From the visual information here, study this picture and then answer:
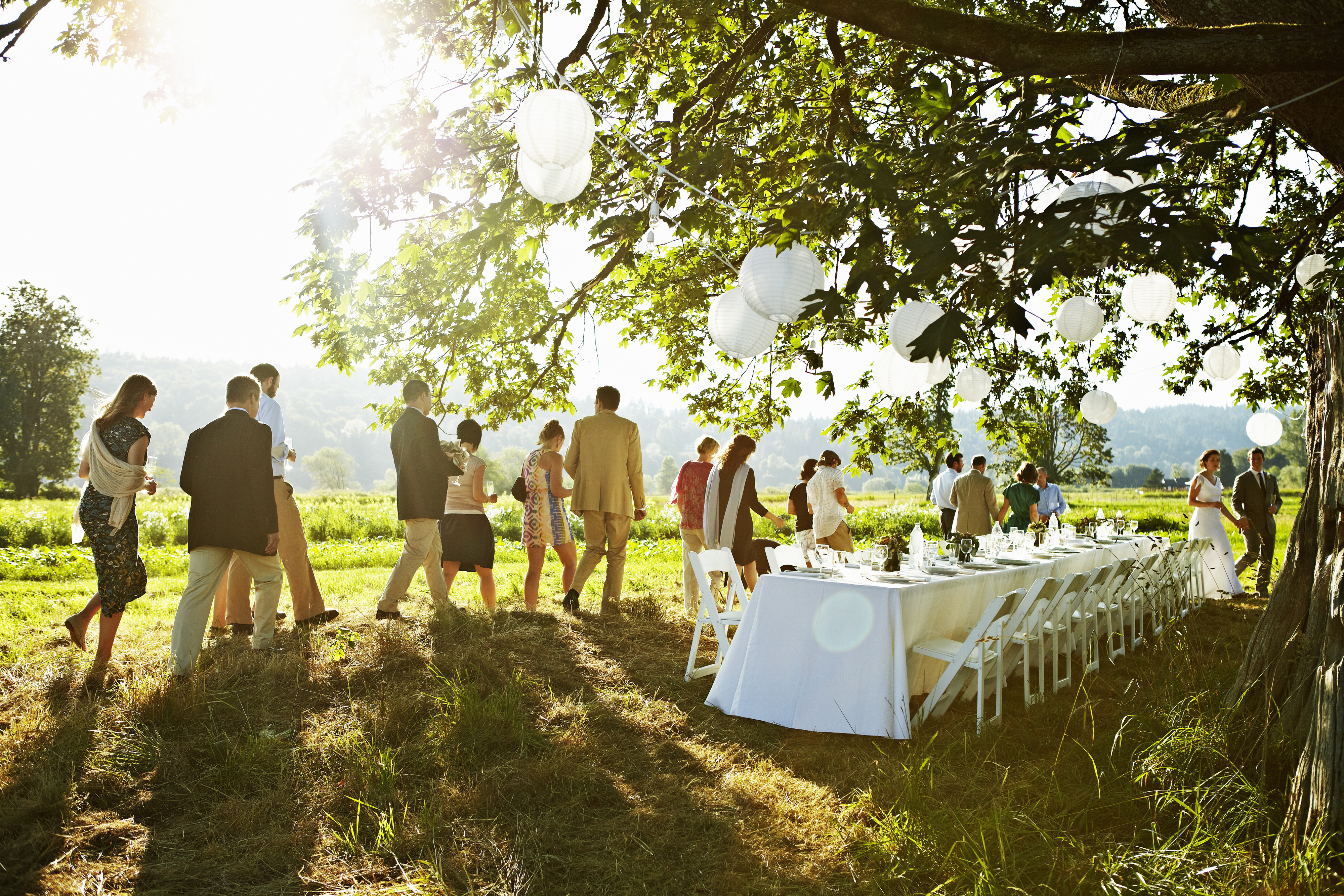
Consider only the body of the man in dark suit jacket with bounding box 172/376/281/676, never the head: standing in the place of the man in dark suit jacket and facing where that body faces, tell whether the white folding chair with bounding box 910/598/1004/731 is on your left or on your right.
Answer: on your right

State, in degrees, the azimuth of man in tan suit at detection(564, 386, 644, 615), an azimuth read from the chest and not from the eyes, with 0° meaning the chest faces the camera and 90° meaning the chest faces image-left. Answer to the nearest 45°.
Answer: approximately 180°

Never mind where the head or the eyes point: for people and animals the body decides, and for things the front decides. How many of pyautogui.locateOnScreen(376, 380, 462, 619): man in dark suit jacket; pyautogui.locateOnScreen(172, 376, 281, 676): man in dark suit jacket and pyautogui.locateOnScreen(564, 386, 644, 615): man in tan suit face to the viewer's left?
0

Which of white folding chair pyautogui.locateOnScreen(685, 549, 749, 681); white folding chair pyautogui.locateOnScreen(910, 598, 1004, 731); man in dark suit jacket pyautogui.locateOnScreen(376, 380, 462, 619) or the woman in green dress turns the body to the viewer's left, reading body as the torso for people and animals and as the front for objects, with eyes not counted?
white folding chair pyautogui.locateOnScreen(910, 598, 1004, 731)

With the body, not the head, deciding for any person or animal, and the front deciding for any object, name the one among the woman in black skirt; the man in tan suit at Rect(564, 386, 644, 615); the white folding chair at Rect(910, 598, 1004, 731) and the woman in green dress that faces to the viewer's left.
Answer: the white folding chair

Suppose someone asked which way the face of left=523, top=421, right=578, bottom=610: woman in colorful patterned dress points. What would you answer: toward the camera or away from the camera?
away from the camera

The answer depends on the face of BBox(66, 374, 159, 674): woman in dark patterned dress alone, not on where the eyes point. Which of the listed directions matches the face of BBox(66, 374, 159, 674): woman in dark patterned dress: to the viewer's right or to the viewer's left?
to the viewer's right

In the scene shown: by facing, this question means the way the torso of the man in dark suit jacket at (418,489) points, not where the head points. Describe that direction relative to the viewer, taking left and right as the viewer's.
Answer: facing away from the viewer and to the right of the viewer

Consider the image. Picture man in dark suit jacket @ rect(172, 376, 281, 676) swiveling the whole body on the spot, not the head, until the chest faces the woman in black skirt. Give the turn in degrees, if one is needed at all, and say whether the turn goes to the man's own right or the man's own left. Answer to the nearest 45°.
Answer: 0° — they already face them

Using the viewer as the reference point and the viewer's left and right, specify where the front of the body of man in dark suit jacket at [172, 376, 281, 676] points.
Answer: facing away from the viewer and to the right of the viewer

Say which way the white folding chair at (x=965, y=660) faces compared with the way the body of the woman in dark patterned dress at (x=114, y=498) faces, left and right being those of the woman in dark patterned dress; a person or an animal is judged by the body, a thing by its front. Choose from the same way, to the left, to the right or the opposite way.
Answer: to the left

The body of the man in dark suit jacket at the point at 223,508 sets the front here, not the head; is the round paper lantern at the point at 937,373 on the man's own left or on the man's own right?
on the man's own right
